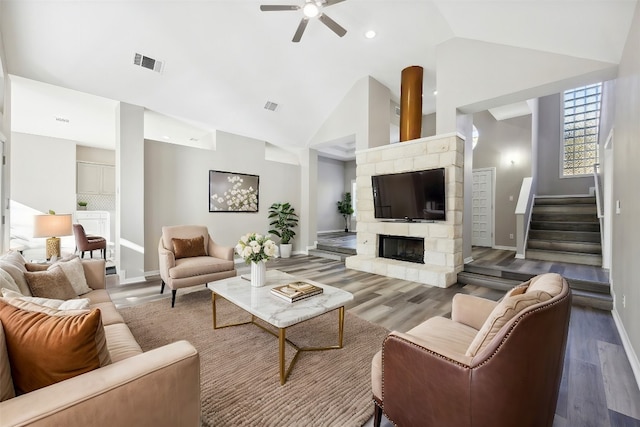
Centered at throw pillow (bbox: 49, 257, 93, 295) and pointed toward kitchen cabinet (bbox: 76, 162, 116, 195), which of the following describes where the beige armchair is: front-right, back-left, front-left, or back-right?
front-right

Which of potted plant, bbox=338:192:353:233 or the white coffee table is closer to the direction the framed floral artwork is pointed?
the white coffee table

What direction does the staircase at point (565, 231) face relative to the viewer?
toward the camera

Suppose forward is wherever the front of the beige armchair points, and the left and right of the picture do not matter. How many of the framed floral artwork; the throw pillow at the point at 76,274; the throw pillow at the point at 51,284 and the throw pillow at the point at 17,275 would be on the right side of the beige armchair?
3

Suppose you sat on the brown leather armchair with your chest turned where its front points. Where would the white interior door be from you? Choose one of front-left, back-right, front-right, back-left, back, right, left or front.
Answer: right

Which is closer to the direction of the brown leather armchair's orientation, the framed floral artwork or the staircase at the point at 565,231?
the framed floral artwork

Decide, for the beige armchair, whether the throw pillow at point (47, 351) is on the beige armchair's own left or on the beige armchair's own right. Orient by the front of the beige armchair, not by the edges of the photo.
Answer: on the beige armchair's own right

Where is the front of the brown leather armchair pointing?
to the viewer's left

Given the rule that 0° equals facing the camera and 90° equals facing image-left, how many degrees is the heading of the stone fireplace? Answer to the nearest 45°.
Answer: approximately 45°

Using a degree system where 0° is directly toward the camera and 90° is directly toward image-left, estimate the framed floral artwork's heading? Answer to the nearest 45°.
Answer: approximately 315°
